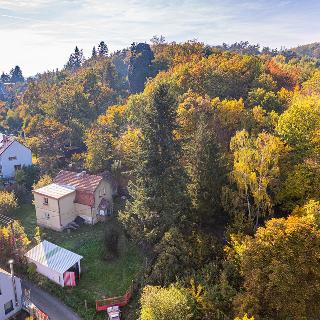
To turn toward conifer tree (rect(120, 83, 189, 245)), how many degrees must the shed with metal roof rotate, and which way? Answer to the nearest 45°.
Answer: approximately 45° to its left

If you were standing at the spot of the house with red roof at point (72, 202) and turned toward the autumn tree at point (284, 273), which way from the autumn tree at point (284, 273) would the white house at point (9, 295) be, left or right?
right

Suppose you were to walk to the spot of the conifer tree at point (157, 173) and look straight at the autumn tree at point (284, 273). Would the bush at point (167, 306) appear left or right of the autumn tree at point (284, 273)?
right

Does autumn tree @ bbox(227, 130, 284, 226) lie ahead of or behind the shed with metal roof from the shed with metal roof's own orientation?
ahead

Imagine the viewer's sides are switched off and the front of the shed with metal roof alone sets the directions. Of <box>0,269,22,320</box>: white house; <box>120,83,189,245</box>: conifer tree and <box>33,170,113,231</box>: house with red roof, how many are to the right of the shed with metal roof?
1

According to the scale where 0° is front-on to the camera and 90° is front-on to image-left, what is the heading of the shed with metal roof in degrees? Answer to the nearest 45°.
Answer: approximately 315°

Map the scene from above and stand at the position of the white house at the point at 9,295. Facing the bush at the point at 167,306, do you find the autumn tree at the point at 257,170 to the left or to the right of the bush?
left

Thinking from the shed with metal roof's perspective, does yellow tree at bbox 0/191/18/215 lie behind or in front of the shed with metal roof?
behind

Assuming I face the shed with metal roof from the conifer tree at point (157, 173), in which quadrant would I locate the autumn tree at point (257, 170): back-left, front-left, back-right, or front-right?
back-left

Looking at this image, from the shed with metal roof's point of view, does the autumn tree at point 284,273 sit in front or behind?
in front

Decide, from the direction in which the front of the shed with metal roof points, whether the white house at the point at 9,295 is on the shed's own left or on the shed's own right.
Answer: on the shed's own right

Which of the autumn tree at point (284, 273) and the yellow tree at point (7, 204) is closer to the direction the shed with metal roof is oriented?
the autumn tree

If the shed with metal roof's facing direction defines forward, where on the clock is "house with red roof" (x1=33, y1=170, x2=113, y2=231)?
The house with red roof is roughly at 8 o'clock from the shed with metal roof.
